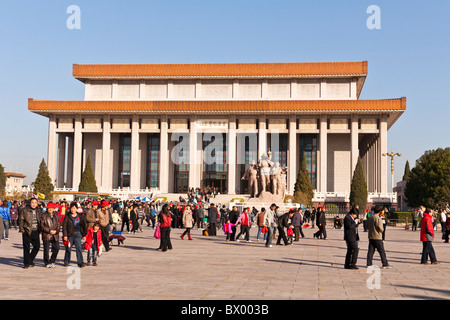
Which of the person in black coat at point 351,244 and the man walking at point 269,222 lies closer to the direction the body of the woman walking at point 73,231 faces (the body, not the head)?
the person in black coat

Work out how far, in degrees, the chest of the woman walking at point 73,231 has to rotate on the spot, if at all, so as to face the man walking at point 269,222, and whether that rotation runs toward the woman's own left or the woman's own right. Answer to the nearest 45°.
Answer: approximately 135° to the woman's own left

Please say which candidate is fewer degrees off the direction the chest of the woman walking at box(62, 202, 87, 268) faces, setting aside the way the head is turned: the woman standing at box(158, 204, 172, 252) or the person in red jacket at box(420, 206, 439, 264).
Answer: the person in red jacket

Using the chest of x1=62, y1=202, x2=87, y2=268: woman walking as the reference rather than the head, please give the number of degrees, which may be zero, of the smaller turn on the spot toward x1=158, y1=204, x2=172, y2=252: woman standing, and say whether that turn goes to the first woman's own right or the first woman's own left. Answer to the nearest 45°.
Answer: approximately 135° to the first woman's own left

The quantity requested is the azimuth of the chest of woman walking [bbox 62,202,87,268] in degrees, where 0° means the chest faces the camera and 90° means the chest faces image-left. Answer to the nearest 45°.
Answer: approximately 0°

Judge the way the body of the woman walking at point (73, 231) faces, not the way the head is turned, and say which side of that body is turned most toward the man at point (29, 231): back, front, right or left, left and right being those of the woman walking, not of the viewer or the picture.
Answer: right

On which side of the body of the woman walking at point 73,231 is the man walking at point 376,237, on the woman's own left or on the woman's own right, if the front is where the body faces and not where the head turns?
on the woman's own left

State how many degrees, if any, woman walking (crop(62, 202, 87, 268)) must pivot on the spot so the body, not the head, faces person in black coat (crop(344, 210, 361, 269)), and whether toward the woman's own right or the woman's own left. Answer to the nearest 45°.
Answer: approximately 90° to the woman's own left

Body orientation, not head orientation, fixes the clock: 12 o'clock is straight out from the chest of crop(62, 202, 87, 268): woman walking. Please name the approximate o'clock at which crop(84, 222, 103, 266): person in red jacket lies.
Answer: The person in red jacket is roughly at 8 o'clock from the woman walking.

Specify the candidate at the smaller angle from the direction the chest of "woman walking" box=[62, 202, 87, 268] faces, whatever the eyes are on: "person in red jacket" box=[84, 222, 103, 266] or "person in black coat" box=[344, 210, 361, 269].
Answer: the person in black coat
